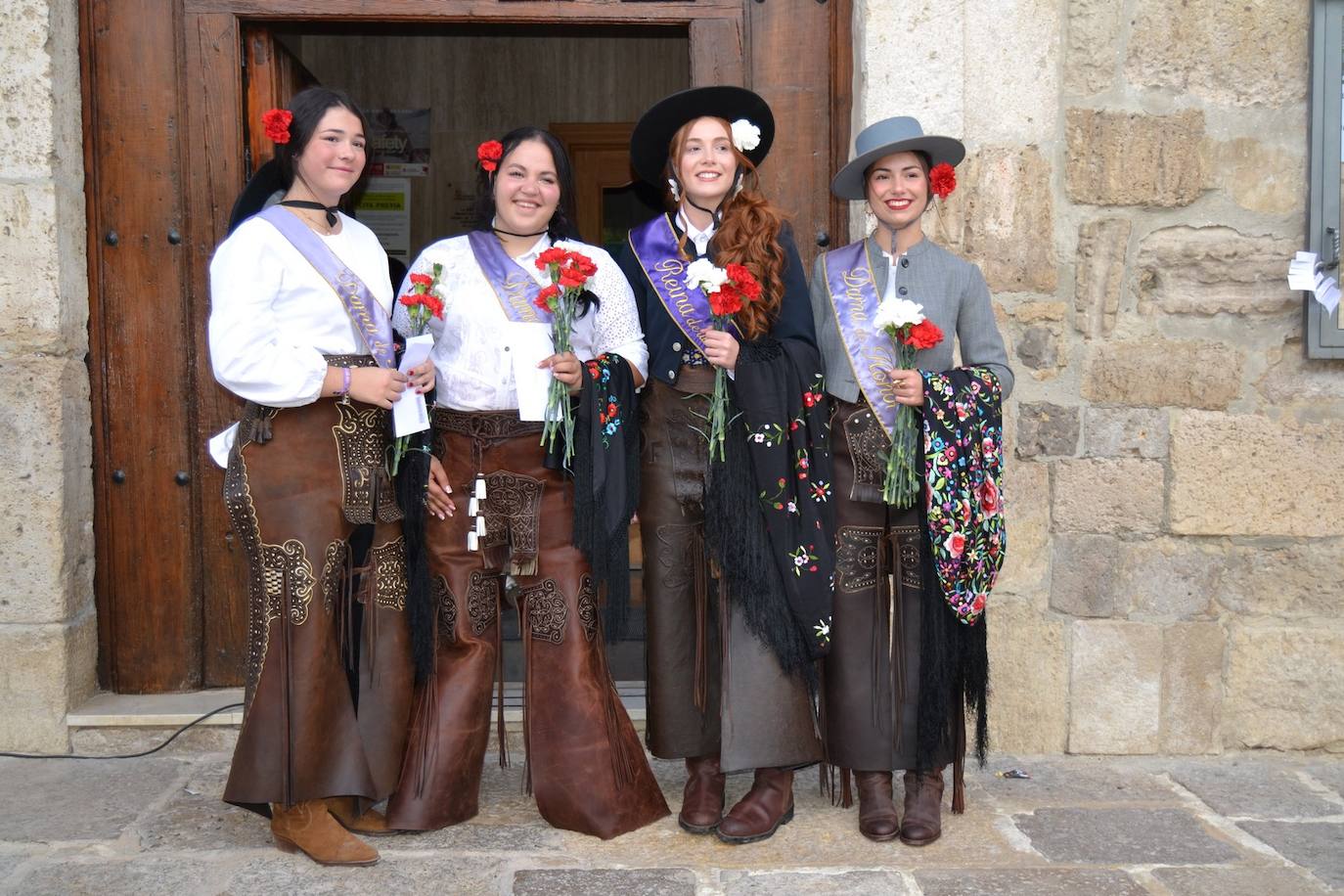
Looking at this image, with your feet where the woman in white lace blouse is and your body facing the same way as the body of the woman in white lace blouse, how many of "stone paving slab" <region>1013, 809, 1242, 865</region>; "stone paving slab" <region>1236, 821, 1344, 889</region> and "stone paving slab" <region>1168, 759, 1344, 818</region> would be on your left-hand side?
3

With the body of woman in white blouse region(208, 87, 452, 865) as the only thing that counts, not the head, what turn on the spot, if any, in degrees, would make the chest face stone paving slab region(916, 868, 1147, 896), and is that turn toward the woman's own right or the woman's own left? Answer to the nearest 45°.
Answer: approximately 45° to the woman's own left

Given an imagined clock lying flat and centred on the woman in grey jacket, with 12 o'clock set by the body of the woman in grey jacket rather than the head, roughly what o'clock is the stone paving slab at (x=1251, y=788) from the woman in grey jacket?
The stone paving slab is roughly at 8 o'clock from the woman in grey jacket.

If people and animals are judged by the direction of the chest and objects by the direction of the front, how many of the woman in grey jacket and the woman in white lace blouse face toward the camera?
2

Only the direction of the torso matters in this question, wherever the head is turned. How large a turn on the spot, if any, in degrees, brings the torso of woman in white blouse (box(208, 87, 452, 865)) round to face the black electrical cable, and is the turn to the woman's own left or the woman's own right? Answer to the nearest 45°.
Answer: approximately 180°

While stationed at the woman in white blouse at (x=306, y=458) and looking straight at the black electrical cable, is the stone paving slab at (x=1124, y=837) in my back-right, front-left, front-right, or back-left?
back-right

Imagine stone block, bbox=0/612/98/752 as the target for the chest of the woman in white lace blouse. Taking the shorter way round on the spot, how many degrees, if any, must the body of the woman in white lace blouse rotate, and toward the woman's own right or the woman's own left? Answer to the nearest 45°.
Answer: approximately 135° to the woman's own right

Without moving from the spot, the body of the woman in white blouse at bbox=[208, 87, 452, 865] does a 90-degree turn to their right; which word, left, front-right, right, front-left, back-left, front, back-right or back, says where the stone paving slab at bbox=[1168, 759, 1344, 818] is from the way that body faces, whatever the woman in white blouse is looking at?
back-left

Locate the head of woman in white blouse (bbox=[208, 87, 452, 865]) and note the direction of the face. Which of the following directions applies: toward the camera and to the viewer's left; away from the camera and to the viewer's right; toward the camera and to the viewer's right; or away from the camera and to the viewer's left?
toward the camera and to the viewer's right

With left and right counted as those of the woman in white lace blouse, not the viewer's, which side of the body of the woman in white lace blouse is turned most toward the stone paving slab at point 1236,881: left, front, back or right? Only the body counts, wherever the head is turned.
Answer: left

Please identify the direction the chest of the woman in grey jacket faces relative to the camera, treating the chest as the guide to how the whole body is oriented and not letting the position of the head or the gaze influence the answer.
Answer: toward the camera

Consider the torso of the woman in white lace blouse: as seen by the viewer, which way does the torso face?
toward the camera

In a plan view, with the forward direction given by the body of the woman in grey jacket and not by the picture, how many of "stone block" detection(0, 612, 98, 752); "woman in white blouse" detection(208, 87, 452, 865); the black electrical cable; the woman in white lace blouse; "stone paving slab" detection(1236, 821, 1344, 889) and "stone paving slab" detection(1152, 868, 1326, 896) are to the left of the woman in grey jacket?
2

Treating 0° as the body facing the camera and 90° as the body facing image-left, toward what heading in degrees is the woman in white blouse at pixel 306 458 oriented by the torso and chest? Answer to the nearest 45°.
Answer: approximately 315°

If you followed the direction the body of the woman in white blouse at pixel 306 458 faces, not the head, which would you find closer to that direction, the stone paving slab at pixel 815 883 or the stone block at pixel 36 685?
the stone paving slab
